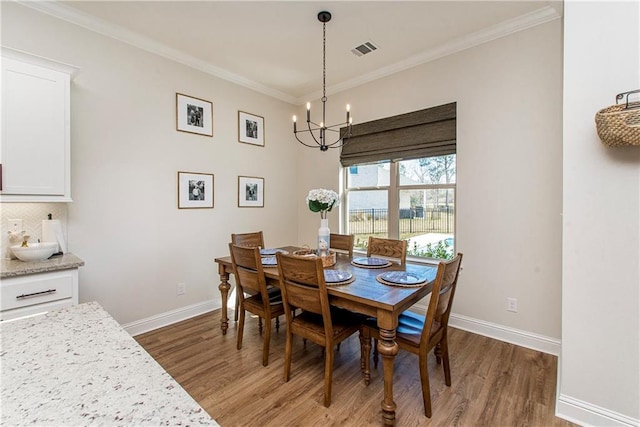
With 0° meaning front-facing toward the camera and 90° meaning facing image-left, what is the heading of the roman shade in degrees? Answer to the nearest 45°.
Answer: approximately 45°

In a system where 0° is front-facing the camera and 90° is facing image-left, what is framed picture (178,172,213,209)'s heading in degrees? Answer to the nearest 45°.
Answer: approximately 315°

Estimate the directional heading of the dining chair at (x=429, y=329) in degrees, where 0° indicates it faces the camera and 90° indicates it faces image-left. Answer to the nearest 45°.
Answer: approximately 135°

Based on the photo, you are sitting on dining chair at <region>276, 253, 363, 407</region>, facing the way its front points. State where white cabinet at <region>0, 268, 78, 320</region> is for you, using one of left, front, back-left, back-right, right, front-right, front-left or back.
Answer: back-left

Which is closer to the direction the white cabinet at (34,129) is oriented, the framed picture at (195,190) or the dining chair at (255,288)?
the dining chair

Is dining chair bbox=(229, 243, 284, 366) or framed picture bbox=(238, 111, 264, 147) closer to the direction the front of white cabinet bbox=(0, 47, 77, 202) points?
the dining chair

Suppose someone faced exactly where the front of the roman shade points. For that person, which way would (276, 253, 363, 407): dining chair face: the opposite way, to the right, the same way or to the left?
the opposite way

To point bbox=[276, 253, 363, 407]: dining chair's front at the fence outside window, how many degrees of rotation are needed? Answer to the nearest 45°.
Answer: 0° — it already faces it

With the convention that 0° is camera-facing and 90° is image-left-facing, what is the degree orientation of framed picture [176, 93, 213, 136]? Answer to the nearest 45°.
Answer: approximately 315°
